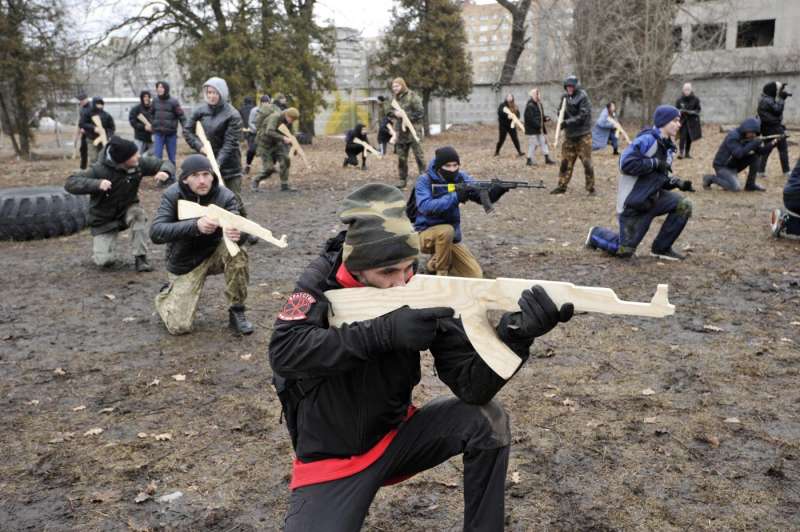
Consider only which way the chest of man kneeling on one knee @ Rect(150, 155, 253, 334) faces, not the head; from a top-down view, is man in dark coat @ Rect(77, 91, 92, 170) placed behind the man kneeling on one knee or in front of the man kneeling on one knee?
behind

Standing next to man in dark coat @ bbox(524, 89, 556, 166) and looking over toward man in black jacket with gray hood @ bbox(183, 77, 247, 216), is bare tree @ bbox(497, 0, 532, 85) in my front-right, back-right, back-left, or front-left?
back-right

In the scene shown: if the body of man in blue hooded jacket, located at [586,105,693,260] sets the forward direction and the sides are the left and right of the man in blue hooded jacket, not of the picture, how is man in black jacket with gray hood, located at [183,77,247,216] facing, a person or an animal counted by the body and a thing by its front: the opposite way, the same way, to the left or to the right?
to the right

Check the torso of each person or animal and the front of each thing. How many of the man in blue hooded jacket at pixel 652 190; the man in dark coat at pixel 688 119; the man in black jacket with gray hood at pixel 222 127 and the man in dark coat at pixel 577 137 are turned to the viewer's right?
1

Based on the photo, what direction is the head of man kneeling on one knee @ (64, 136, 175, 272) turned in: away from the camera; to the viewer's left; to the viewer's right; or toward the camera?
to the viewer's right

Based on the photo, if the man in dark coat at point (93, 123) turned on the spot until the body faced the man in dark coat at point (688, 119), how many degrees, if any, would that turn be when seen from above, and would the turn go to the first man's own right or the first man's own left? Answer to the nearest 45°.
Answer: approximately 45° to the first man's own left

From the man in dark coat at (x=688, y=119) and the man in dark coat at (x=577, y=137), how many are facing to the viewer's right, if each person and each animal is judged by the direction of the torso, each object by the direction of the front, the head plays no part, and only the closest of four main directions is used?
0

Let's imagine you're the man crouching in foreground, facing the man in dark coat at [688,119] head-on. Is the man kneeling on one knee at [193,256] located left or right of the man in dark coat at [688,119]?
left

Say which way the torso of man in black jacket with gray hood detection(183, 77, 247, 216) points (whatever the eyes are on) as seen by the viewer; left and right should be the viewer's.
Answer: facing the viewer and to the left of the viewer

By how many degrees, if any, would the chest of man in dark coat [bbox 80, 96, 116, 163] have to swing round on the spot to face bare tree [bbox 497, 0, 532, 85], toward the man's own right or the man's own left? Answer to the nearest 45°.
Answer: approximately 90° to the man's own left

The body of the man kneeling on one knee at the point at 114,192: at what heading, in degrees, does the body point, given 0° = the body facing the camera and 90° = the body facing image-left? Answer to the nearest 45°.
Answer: approximately 315°

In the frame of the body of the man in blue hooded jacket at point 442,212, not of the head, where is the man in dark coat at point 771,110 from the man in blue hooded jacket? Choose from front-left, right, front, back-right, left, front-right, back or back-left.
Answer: left

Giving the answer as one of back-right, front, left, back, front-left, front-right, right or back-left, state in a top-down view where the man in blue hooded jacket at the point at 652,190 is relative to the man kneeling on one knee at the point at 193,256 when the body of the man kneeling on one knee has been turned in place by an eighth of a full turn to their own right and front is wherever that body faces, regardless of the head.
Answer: left

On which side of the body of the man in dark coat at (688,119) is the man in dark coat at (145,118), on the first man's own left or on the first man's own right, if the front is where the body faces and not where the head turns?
on the first man's own right

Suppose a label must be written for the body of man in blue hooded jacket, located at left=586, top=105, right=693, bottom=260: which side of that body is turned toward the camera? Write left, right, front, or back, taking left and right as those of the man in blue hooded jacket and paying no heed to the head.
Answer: right

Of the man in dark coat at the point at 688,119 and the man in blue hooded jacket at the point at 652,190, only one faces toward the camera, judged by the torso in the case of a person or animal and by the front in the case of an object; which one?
the man in dark coat

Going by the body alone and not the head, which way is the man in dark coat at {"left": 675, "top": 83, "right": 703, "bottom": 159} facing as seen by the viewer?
toward the camera
